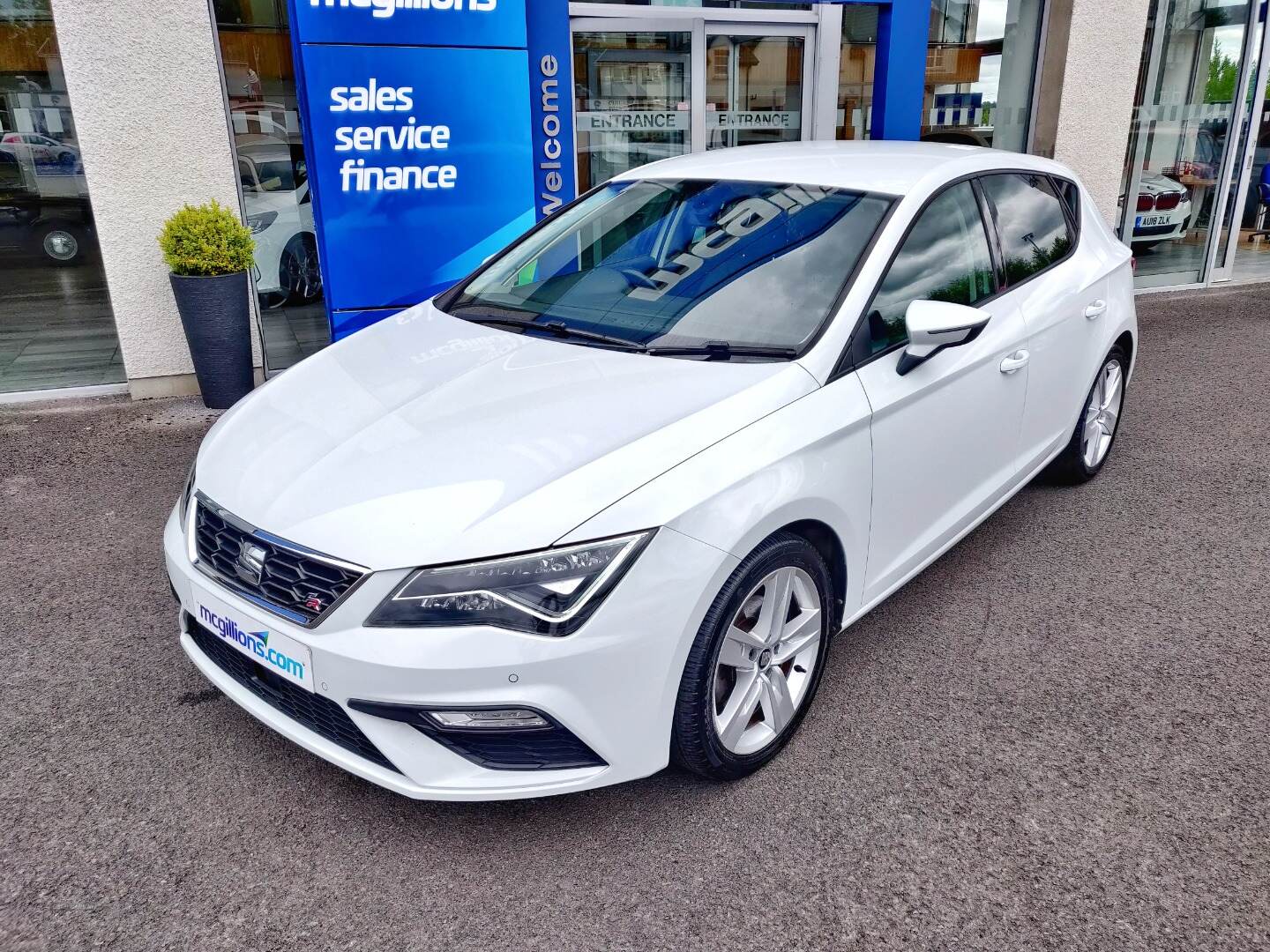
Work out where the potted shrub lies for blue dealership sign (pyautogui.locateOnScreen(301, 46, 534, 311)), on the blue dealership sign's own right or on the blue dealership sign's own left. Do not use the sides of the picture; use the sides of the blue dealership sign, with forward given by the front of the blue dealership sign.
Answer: on the blue dealership sign's own right

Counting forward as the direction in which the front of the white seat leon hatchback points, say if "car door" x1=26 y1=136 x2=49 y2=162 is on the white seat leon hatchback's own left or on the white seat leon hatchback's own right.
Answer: on the white seat leon hatchback's own right

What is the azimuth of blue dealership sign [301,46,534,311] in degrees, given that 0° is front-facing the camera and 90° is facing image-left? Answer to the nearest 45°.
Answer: approximately 0°

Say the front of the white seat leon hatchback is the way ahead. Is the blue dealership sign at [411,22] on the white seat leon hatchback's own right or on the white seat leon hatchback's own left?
on the white seat leon hatchback's own right

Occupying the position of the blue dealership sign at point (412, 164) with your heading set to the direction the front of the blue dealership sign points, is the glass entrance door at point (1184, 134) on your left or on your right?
on your left

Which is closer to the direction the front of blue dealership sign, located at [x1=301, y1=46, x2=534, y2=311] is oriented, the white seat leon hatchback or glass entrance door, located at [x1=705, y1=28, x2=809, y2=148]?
the white seat leon hatchback

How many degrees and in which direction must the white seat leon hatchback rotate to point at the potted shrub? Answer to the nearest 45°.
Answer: approximately 90° to its right

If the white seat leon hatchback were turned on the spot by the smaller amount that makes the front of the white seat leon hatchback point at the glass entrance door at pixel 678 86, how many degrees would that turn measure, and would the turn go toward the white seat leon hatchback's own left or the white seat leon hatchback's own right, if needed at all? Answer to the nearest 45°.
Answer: approximately 135° to the white seat leon hatchback's own right

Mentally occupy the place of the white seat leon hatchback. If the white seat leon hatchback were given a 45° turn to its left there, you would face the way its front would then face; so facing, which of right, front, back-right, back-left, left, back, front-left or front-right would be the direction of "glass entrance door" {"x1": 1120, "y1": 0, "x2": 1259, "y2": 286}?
back-left

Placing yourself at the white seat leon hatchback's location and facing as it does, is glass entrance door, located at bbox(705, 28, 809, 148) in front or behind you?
behind

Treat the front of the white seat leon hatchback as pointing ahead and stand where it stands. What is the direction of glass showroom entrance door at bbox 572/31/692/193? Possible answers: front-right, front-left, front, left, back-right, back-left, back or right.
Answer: back-right

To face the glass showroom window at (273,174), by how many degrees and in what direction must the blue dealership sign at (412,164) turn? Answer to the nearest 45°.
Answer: approximately 135° to its right

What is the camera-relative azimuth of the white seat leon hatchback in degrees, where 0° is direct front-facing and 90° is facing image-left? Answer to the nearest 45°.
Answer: approximately 45°
